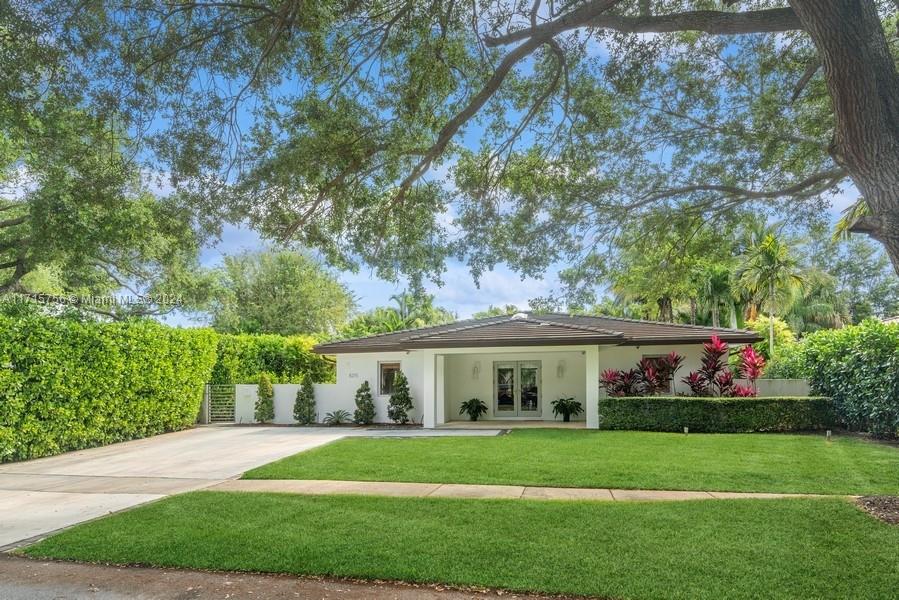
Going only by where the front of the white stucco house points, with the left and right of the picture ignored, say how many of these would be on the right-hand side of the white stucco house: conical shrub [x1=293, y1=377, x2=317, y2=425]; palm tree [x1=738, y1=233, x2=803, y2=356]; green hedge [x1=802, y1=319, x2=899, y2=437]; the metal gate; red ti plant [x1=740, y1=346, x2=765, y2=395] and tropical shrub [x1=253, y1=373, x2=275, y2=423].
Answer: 3

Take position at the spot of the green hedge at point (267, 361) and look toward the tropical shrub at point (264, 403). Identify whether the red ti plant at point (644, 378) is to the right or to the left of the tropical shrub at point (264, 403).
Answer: left

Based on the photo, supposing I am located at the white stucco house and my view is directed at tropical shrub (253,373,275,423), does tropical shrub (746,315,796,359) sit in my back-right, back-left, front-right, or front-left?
back-right

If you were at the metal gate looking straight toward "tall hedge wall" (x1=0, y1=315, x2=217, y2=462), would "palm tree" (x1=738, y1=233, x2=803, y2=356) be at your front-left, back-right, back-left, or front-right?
back-left

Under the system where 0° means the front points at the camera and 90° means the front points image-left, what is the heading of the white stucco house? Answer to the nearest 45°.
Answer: approximately 0°

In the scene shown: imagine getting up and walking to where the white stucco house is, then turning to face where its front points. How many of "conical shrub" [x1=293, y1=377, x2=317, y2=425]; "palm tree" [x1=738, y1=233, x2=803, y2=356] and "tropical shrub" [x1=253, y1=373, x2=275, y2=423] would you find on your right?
2

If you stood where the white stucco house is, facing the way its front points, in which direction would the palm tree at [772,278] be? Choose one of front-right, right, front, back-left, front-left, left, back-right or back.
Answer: back-left

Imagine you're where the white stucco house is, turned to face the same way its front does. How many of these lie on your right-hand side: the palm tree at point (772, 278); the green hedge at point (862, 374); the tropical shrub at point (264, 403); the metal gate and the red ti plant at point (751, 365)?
2

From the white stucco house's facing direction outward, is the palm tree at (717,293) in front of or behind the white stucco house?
behind

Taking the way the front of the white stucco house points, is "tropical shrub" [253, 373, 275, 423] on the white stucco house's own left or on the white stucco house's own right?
on the white stucco house's own right

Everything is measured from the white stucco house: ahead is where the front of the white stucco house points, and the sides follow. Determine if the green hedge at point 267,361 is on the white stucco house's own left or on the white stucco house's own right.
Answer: on the white stucco house's own right

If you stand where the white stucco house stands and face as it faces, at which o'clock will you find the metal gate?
The metal gate is roughly at 3 o'clock from the white stucco house.

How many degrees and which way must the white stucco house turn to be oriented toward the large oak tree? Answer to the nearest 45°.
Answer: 0° — it already faces it
